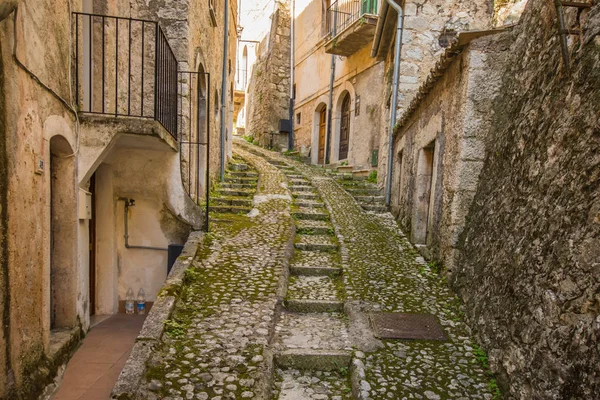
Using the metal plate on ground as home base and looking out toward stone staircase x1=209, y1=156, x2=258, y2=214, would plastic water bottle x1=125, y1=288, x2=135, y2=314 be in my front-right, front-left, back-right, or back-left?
front-left

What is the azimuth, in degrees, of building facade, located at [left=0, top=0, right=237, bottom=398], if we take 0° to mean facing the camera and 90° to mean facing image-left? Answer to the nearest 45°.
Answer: approximately 270°

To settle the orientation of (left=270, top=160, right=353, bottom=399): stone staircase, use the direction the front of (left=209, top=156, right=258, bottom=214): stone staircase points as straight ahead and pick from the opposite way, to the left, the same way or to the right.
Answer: the same way

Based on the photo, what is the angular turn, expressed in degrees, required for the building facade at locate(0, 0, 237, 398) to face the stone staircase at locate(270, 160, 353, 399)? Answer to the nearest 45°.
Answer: approximately 45° to its right

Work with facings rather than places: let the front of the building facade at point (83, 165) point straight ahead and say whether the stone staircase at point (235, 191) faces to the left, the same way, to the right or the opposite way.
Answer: to the right

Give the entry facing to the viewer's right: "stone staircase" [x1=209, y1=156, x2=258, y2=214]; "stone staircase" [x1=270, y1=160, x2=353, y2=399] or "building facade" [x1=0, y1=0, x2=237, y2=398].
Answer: the building facade

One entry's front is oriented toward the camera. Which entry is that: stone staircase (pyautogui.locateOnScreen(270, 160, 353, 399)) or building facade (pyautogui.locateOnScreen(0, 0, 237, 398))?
the stone staircase

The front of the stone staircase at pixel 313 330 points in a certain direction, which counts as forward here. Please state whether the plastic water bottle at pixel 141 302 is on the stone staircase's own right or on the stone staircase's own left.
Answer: on the stone staircase's own right

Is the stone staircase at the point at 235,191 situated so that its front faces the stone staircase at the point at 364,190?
no

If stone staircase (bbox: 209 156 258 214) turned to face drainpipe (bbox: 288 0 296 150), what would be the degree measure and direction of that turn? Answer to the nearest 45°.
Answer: approximately 180°

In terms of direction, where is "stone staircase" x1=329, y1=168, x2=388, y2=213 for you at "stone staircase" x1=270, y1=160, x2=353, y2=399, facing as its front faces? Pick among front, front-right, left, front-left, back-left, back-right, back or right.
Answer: back

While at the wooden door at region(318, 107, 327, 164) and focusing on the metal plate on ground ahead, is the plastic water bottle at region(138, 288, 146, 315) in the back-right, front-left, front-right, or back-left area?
front-right

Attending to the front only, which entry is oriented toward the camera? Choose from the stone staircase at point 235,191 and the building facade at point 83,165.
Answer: the stone staircase

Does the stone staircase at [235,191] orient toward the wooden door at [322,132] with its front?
no

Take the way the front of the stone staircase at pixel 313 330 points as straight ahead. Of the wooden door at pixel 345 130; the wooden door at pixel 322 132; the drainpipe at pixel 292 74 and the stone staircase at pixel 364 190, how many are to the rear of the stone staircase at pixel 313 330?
4

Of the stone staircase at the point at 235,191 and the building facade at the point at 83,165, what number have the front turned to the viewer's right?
1

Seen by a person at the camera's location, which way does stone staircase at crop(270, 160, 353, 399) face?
facing the viewer

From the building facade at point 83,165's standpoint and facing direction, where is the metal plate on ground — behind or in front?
in front
